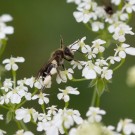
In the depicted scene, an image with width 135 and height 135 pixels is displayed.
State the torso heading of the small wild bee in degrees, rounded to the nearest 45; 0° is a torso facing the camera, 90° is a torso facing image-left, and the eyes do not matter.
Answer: approximately 270°

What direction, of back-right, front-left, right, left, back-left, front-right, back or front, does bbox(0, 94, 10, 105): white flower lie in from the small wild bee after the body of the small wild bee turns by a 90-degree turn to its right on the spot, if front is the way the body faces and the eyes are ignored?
right

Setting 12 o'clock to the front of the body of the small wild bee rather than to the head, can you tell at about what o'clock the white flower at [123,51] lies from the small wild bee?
The white flower is roughly at 12 o'clock from the small wild bee.

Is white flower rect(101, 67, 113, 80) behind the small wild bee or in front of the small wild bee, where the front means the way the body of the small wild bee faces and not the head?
in front
